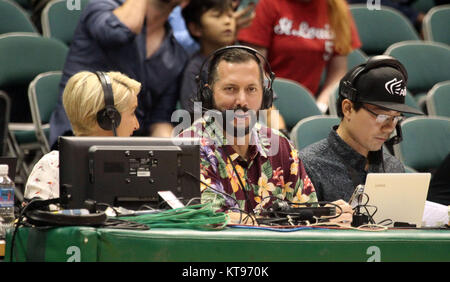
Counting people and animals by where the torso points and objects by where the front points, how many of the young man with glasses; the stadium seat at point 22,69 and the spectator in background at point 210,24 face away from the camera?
0

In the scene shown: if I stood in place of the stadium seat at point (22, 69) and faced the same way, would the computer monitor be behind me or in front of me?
in front

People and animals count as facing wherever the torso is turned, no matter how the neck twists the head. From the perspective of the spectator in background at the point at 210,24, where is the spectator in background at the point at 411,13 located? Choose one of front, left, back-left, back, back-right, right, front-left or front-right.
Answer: left

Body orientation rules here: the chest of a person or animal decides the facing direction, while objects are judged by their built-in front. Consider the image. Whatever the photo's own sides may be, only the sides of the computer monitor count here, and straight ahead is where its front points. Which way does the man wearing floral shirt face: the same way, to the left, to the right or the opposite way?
the opposite way

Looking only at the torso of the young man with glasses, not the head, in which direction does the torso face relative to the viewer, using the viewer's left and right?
facing the viewer and to the right of the viewer

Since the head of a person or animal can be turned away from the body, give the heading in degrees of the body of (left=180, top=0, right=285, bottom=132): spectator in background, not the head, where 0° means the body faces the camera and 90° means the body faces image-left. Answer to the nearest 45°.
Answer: approximately 315°

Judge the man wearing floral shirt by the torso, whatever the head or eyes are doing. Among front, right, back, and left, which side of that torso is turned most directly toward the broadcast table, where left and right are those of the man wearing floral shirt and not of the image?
front

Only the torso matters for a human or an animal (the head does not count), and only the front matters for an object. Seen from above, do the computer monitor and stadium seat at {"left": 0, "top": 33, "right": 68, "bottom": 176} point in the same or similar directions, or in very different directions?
very different directions

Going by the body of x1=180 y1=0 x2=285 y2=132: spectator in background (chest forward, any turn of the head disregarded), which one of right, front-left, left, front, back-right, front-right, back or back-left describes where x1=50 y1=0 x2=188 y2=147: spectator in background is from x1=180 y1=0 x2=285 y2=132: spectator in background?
right

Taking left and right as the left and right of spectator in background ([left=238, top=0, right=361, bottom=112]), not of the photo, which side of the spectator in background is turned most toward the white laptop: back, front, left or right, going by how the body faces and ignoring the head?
front

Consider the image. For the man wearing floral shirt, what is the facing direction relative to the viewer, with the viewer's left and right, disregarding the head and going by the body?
facing the viewer

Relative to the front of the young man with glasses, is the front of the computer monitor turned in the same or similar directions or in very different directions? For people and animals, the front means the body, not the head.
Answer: very different directions

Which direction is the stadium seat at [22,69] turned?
toward the camera

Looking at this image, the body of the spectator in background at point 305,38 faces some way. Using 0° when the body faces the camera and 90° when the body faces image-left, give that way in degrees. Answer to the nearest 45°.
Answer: approximately 0°

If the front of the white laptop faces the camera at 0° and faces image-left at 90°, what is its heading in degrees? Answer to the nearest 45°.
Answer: approximately 180°

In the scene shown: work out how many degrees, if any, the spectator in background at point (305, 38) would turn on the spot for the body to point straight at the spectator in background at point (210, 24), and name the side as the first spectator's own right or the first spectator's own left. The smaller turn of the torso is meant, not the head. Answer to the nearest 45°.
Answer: approximately 45° to the first spectator's own right
